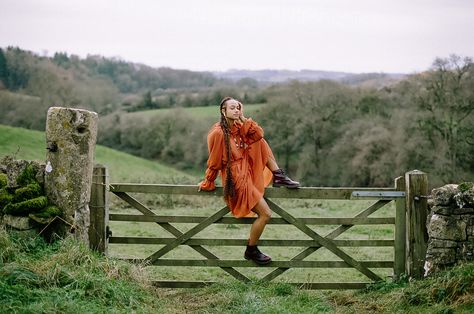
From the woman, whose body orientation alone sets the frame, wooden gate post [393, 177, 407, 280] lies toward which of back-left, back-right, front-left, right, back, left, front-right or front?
front-left

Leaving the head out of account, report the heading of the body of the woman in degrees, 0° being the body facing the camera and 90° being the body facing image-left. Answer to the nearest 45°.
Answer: approximately 315°

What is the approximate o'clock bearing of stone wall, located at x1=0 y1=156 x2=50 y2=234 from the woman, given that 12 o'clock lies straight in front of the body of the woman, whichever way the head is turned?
The stone wall is roughly at 4 o'clock from the woman.

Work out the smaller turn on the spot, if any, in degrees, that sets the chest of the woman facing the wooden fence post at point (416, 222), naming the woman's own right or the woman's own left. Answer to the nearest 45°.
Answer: approximately 45° to the woman's own left

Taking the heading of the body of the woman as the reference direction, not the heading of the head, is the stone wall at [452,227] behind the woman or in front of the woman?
in front

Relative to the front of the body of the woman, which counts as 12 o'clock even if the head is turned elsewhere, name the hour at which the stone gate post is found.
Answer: The stone gate post is roughly at 4 o'clock from the woman.

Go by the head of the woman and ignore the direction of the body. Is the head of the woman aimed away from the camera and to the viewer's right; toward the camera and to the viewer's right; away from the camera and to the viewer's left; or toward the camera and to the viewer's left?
toward the camera and to the viewer's right
